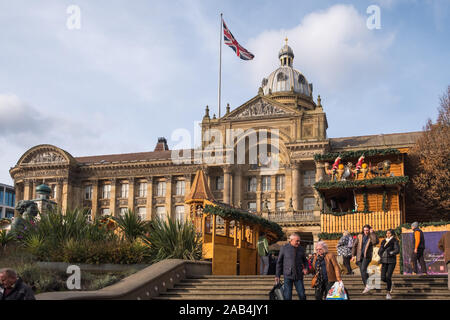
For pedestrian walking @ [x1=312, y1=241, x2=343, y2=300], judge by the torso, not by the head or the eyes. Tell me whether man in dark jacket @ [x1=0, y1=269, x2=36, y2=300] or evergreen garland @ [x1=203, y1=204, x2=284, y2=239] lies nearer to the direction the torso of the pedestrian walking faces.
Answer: the man in dark jacket

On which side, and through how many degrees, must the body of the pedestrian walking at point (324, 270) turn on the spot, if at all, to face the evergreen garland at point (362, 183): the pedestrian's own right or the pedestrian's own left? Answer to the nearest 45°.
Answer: approximately 135° to the pedestrian's own right

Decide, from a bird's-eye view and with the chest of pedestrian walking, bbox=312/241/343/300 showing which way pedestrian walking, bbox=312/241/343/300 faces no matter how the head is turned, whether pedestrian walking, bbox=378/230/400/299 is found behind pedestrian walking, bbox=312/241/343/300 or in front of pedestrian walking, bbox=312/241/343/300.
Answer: behind

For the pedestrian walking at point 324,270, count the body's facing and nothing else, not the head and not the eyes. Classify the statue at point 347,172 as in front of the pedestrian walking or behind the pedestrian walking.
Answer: behind

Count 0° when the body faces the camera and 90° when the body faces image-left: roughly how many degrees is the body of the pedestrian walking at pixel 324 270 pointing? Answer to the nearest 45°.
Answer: approximately 45°

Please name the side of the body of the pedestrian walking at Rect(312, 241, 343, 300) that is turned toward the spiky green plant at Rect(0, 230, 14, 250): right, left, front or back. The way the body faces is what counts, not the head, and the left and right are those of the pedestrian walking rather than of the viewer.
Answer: right

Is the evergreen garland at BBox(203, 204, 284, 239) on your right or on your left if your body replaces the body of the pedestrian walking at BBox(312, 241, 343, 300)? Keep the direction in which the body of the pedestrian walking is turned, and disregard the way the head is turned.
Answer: on your right
